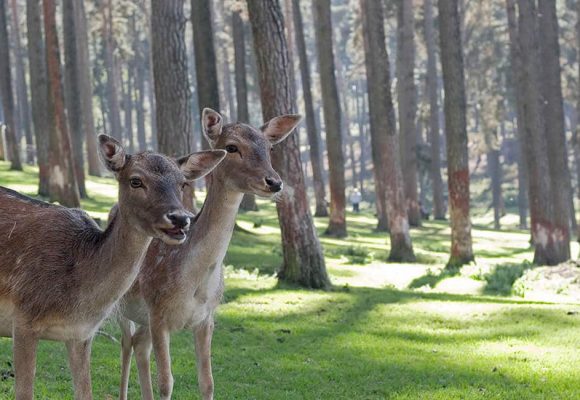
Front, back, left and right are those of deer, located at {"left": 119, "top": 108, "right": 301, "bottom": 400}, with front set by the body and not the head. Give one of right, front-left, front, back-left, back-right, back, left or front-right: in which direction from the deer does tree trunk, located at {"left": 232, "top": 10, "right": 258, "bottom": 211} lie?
back-left

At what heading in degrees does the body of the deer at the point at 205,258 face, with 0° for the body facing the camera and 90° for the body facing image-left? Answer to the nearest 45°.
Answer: approximately 315°

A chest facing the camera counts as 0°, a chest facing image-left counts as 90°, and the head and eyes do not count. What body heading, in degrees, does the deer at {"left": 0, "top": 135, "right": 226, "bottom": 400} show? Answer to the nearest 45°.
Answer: approximately 315°

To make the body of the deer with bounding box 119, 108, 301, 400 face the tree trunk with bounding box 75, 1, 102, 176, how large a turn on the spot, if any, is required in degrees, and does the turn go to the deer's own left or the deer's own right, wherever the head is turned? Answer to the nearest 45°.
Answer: approximately 135° to the deer's own left

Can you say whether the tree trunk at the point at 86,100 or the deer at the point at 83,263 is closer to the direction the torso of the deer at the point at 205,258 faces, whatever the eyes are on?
the deer

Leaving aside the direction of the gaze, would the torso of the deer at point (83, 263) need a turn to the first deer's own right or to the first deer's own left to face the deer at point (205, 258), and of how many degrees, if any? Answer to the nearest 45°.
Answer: approximately 90° to the first deer's own left

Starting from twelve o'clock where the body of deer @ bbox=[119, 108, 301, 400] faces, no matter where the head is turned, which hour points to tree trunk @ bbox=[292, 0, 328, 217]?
The tree trunk is roughly at 8 o'clock from the deer.

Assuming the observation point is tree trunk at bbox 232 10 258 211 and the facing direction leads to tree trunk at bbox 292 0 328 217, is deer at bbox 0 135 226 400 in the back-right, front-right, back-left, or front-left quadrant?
back-right
